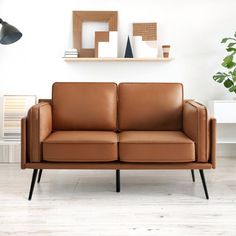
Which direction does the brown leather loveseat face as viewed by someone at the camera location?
facing the viewer

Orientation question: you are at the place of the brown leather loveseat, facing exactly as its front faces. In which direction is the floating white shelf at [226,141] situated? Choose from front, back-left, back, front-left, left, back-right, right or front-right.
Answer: back-left

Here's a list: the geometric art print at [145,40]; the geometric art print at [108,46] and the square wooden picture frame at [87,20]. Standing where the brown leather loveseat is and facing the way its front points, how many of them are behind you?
3

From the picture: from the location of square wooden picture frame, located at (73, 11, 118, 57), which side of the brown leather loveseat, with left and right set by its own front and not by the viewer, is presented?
back

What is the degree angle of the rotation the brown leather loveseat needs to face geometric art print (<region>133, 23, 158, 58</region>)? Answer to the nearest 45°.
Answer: approximately 180°

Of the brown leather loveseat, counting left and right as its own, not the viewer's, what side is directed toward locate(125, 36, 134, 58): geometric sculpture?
back

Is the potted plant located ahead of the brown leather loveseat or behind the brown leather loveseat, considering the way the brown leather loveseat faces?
behind

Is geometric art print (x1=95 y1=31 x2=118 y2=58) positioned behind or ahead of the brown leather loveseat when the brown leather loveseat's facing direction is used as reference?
behind

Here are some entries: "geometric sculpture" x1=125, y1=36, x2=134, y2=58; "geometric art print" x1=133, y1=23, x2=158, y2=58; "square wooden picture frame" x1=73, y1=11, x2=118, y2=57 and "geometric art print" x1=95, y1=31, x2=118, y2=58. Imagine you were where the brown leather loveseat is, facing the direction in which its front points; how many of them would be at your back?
4
